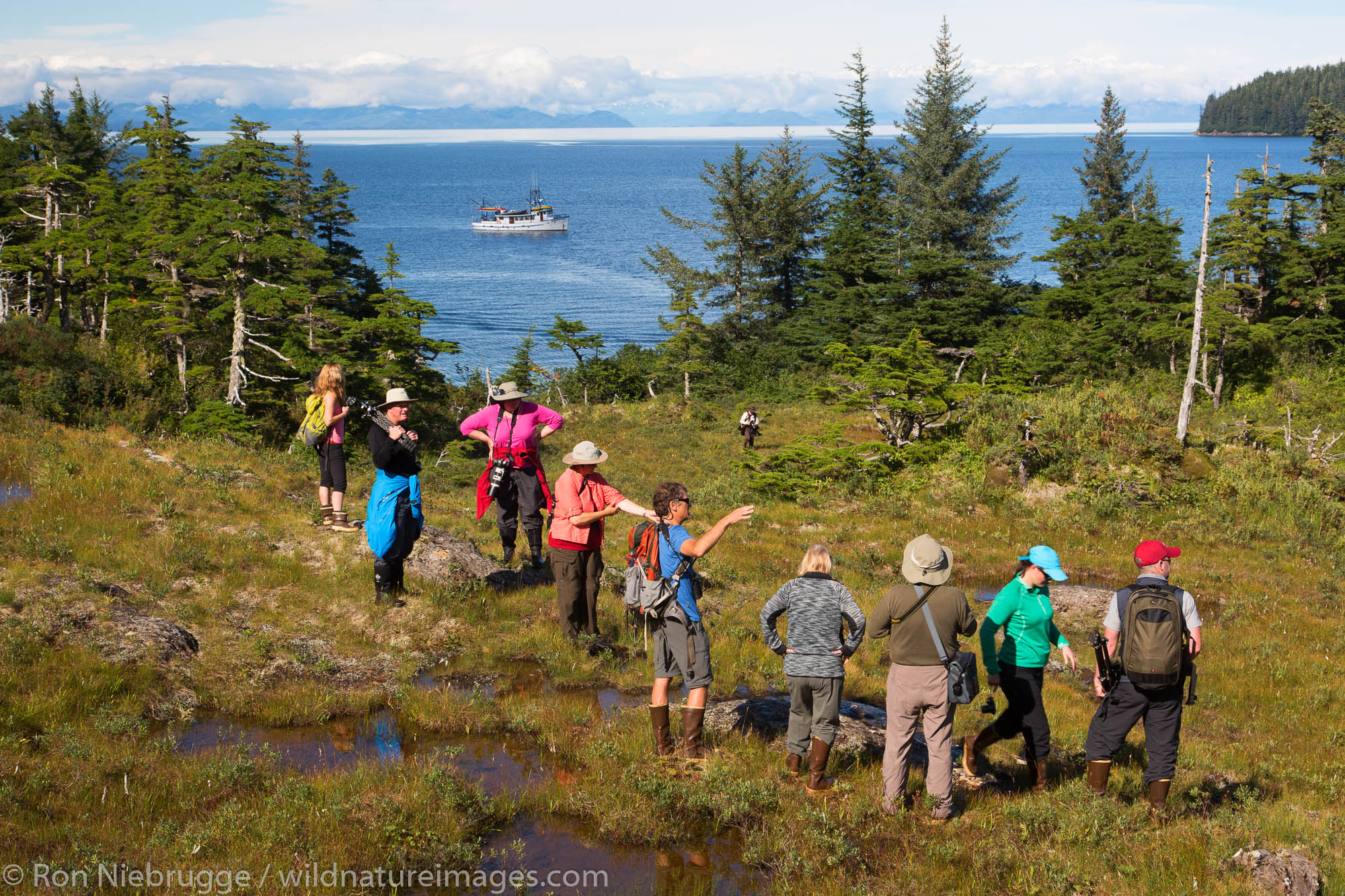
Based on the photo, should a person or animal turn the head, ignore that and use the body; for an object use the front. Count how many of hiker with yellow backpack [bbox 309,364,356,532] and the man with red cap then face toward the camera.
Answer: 0

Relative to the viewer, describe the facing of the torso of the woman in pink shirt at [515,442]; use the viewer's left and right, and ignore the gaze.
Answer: facing the viewer

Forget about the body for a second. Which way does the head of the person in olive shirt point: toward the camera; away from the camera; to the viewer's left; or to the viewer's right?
away from the camera

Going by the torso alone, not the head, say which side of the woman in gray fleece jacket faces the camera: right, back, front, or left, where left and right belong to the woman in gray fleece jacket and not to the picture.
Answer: back

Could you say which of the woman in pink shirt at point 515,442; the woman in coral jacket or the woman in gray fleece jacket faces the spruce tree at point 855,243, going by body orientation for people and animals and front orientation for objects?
the woman in gray fleece jacket

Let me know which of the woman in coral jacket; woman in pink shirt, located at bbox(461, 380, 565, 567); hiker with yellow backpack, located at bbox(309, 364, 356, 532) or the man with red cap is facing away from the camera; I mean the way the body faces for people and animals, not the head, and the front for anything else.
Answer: the man with red cap

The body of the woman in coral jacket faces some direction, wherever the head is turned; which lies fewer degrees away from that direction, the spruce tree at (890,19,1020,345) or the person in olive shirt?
the person in olive shirt

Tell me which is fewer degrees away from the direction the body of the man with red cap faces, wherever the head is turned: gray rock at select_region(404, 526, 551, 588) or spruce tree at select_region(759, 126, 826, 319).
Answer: the spruce tree

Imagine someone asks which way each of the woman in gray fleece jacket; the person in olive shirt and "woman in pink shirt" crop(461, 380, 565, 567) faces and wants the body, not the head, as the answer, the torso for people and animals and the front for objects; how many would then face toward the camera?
1

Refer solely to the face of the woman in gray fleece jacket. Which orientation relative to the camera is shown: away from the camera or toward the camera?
away from the camera

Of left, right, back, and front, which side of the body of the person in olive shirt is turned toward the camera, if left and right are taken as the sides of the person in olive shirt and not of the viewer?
back

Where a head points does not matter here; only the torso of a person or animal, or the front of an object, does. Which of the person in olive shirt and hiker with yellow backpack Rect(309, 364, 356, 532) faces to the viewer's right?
the hiker with yellow backpack

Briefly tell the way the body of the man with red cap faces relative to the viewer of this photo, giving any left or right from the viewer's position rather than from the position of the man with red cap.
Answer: facing away from the viewer
